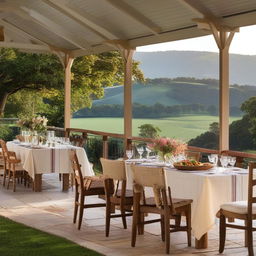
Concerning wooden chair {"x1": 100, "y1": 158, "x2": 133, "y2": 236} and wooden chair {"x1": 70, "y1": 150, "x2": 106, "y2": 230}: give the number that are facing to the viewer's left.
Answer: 0

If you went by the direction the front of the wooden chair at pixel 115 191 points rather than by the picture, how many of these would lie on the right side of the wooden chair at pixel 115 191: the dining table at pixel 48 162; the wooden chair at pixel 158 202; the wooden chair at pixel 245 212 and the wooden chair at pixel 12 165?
2

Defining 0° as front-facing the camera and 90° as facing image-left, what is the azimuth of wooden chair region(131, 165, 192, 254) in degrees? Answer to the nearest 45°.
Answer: approximately 225°

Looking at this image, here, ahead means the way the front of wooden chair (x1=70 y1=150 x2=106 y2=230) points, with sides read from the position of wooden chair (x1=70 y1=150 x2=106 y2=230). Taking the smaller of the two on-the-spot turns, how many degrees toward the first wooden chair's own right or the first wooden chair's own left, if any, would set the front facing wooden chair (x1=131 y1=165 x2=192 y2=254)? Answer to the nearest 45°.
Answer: approximately 45° to the first wooden chair's own right

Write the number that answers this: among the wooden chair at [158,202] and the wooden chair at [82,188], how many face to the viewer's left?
0

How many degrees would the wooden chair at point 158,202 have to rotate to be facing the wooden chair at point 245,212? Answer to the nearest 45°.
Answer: approximately 45° to its right

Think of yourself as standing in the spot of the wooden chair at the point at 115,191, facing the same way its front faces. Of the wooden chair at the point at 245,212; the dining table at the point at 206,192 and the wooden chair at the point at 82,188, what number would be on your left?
1

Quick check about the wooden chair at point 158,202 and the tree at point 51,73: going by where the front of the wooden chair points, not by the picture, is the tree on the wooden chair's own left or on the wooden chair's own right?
on the wooden chair's own left

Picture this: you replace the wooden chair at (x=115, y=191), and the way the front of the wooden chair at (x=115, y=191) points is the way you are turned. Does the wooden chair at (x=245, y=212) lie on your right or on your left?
on your right

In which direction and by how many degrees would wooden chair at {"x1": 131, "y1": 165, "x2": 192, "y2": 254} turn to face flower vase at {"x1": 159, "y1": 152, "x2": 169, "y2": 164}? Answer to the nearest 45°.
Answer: approximately 45° to its left

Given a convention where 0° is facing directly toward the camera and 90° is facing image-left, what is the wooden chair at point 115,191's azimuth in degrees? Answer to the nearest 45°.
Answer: approximately 225°

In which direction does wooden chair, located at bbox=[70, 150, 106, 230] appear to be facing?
to the viewer's right

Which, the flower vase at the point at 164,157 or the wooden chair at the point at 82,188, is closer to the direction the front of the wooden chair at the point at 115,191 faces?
the flower vase
